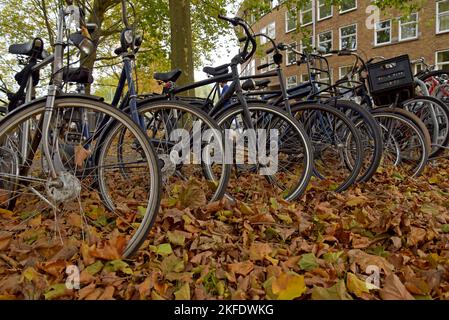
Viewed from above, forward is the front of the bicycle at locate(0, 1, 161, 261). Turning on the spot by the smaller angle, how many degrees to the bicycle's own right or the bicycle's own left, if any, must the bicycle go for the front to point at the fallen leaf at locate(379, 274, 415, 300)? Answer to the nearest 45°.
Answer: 0° — it already faces it

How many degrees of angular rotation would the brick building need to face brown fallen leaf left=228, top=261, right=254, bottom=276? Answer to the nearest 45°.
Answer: approximately 45° to its left

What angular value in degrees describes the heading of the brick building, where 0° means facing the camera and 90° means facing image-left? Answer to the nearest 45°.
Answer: approximately 45°

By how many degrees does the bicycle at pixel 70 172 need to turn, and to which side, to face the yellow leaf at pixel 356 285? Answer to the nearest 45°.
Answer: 0° — it already faces it

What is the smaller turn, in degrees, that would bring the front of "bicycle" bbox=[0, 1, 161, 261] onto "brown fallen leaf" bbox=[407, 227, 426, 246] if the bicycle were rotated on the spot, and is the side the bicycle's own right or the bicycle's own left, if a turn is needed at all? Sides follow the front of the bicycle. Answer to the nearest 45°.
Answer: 0° — it already faces it
